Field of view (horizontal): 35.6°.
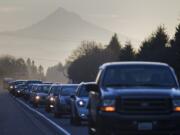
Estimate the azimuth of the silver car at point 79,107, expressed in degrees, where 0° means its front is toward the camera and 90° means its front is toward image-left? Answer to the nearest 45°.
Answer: approximately 0°

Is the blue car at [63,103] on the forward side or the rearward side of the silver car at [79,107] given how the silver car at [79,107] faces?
on the rearward side

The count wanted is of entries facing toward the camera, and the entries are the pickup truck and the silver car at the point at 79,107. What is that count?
2

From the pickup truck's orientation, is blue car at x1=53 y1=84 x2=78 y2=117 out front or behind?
behind

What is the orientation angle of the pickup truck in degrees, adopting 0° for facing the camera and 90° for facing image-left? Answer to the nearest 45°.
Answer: approximately 0°

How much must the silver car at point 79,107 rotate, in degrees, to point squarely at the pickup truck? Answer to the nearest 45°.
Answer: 0° — it already faces it
